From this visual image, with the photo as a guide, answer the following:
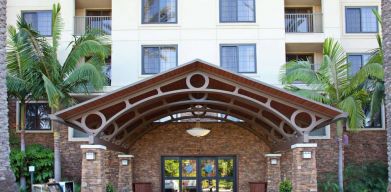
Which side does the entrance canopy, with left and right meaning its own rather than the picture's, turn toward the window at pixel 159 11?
back

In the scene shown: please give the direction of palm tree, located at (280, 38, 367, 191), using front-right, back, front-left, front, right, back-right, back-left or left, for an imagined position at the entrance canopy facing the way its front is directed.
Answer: back-left

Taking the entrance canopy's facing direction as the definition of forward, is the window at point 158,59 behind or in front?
behind

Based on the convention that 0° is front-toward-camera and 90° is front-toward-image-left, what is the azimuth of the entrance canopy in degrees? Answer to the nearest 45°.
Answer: approximately 0°

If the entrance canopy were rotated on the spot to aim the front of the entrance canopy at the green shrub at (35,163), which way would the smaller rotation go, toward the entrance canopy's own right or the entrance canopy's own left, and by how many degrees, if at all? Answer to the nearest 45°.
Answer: approximately 135° to the entrance canopy's own right

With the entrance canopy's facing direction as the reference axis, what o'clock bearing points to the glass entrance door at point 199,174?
The glass entrance door is roughly at 6 o'clock from the entrance canopy.
